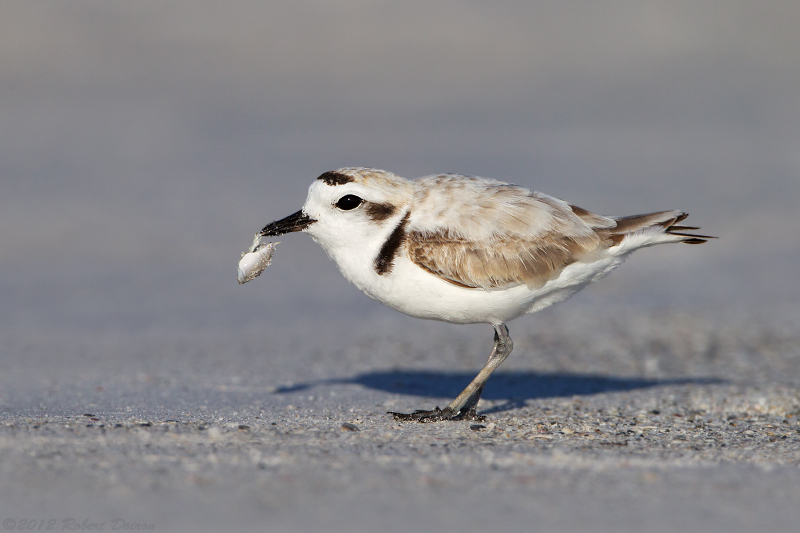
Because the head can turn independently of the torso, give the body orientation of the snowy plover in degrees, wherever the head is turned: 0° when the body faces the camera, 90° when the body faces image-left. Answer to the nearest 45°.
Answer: approximately 90°
